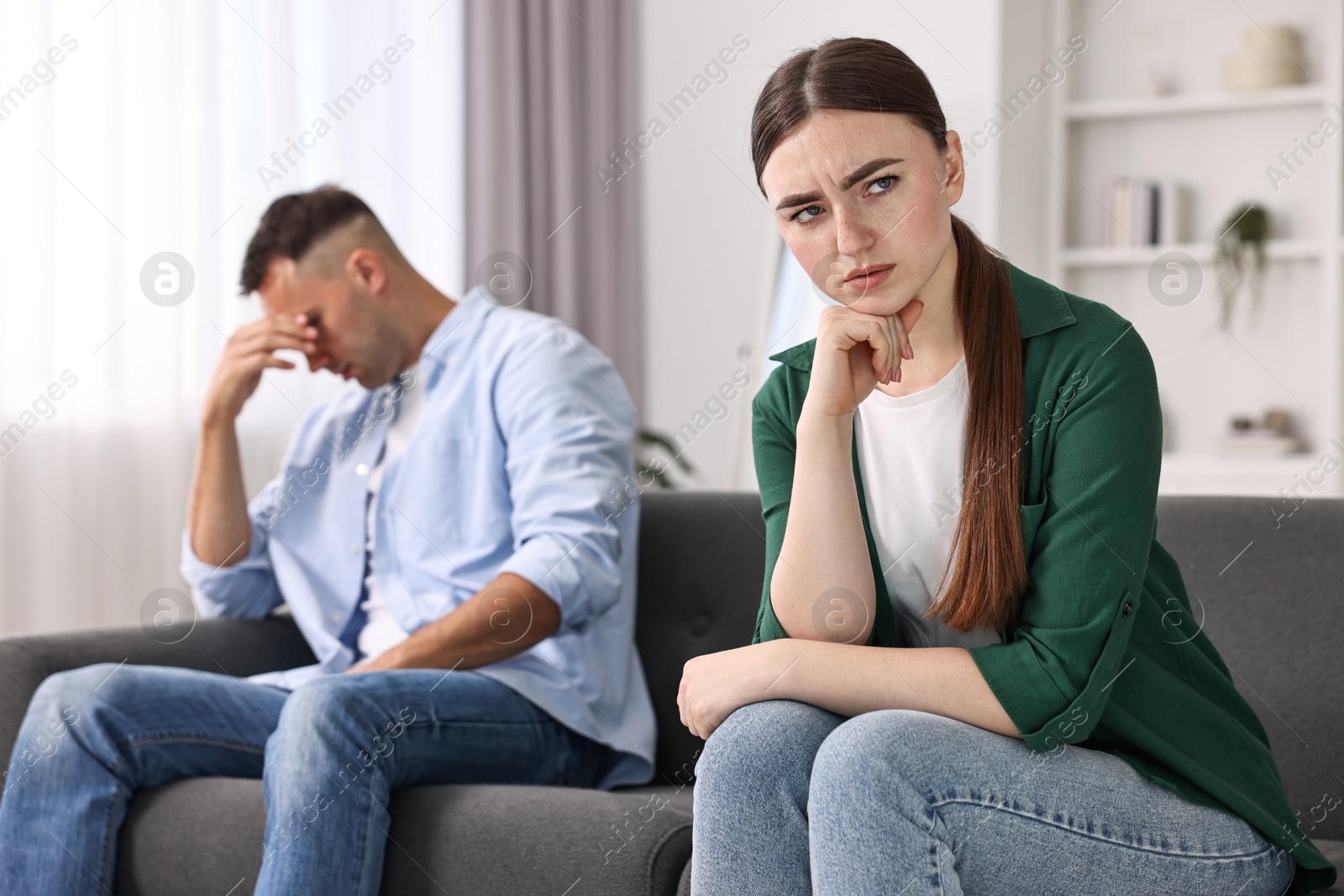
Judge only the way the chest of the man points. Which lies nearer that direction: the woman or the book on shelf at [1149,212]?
the woman

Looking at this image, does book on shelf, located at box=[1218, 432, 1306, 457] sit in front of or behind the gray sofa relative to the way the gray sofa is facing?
behind

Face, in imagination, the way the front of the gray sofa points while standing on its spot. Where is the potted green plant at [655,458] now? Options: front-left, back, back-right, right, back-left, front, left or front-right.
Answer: back

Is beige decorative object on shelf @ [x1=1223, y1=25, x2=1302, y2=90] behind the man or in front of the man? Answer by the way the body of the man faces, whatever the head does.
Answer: behind

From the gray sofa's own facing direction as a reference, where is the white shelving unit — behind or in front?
behind

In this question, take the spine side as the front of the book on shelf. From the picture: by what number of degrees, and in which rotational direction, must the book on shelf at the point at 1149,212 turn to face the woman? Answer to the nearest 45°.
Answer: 0° — it already faces them

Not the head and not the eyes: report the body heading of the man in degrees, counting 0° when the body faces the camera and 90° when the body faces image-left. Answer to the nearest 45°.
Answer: approximately 45°

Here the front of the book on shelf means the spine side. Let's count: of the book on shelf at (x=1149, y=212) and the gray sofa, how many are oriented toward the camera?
2

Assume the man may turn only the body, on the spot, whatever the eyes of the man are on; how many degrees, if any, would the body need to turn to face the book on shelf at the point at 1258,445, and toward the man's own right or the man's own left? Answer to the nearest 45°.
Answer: approximately 180°
